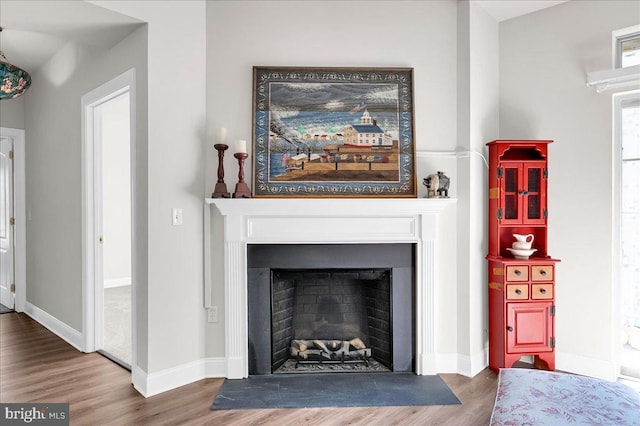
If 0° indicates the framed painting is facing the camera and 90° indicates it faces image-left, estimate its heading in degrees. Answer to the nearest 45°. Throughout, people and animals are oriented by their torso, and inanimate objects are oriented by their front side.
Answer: approximately 0°

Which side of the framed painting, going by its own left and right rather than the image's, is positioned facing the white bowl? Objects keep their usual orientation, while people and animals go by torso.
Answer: left

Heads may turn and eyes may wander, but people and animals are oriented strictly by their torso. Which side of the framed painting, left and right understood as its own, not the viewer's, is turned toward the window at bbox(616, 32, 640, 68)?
left

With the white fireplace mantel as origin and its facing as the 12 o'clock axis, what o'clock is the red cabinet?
The red cabinet is roughly at 9 o'clock from the white fireplace mantel.

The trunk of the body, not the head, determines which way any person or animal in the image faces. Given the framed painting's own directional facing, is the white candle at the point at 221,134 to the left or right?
on its right

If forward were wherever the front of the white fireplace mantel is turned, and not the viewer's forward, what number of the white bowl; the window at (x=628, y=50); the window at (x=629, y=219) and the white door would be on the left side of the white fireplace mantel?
3

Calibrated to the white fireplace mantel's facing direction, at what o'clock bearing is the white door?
The white door is roughly at 4 o'clock from the white fireplace mantel.
